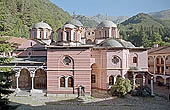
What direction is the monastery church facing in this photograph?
to the viewer's left
